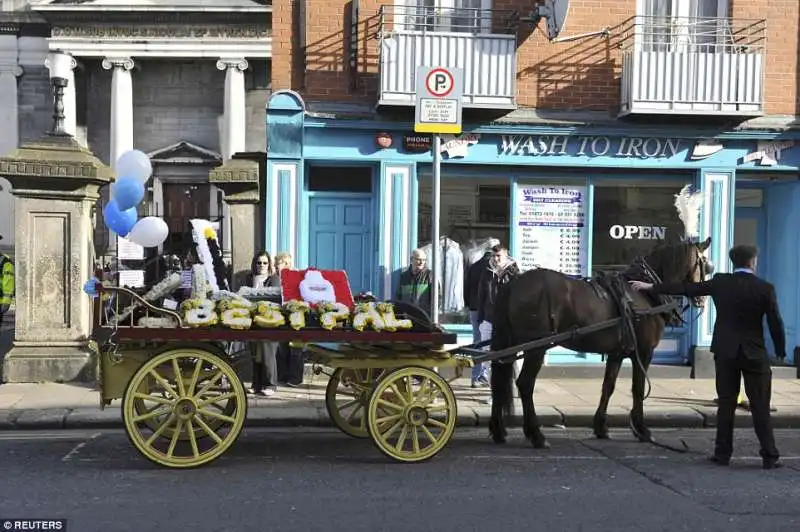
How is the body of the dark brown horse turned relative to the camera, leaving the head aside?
to the viewer's right

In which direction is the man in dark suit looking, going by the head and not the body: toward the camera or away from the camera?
away from the camera

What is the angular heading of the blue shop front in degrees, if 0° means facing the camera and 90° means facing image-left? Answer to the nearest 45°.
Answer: approximately 0°

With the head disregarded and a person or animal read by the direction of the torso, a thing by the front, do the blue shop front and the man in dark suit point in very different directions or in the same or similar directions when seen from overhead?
very different directions

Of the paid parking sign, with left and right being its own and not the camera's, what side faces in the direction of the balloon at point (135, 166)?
right

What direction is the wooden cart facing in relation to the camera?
to the viewer's right
